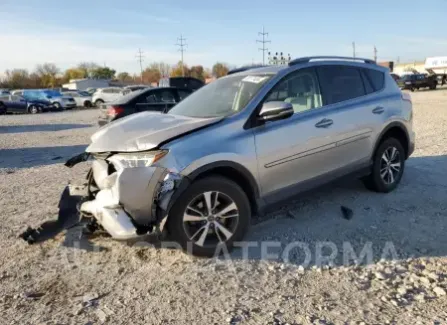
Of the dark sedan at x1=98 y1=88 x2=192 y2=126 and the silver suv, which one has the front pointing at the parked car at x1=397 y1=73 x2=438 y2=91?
the dark sedan

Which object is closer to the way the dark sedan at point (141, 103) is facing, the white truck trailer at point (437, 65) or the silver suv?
the white truck trailer

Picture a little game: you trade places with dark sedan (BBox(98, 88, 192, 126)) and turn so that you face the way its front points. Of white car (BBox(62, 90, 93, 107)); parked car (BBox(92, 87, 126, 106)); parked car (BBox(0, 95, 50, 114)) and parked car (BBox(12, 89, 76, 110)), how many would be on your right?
0

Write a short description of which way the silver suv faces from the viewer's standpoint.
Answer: facing the viewer and to the left of the viewer

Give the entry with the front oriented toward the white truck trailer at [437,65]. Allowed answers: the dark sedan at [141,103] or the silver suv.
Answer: the dark sedan

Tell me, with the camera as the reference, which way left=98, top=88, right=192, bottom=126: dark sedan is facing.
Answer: facing away from the viewer and to the right of the viewer

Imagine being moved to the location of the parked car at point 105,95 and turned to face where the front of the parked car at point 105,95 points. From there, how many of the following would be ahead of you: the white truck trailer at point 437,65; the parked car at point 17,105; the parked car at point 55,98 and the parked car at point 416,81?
2

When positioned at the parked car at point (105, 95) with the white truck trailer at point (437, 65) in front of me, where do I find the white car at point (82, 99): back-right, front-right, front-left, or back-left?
back-left

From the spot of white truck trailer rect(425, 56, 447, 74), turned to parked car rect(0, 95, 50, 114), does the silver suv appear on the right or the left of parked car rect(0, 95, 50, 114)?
left

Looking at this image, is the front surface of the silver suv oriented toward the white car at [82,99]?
no

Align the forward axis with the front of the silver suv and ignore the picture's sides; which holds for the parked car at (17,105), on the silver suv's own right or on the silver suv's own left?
on the silver suv's own right

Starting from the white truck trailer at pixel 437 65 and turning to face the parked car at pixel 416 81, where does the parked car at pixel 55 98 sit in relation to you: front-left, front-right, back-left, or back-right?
front-right

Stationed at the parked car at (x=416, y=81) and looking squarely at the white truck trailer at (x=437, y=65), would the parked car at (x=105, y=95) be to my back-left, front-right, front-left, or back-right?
back-left
